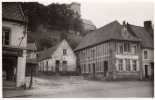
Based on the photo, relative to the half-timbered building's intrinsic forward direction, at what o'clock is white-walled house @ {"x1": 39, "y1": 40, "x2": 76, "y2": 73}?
The white-walled house is roughly at 3 o'clock from the half-timbered building.

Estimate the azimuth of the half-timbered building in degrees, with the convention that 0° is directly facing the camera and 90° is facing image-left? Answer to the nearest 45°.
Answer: approximately 45°
